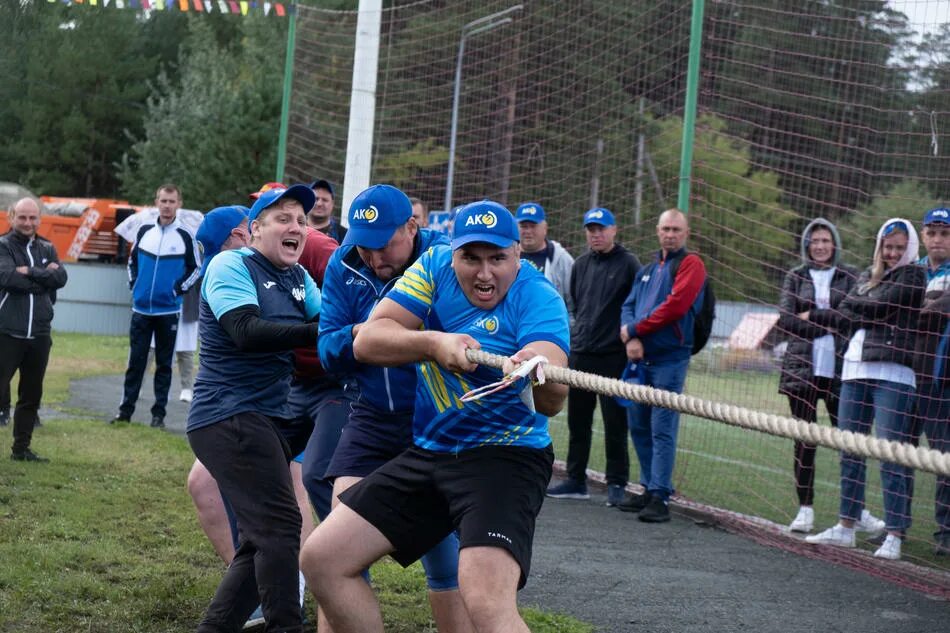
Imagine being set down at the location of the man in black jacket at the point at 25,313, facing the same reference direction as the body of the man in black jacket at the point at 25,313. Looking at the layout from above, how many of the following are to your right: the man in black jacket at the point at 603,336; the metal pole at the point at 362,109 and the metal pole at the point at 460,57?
0

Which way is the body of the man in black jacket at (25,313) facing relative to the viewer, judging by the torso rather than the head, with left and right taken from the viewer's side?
facing the viewer

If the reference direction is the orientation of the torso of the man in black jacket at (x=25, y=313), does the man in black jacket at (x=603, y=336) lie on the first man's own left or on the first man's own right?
on the first man's own left

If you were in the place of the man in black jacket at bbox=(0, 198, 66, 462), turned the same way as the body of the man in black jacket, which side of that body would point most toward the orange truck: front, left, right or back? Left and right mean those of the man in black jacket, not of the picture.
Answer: back

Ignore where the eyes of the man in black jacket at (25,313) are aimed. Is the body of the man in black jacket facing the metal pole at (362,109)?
no

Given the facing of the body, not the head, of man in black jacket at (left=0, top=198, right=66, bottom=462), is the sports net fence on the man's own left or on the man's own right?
on the man's own left

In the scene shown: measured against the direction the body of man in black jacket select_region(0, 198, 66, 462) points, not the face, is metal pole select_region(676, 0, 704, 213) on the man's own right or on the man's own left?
on the man's own left

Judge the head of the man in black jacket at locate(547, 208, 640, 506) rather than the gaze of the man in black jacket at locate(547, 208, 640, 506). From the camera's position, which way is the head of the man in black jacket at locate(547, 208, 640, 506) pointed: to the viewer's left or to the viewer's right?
to the viewer's left

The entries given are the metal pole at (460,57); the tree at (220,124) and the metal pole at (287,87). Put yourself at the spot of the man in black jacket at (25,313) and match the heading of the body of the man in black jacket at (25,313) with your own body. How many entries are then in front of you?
0

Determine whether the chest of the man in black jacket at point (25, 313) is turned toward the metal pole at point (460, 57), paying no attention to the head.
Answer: no

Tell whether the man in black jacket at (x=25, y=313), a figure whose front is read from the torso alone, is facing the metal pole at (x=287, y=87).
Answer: no
